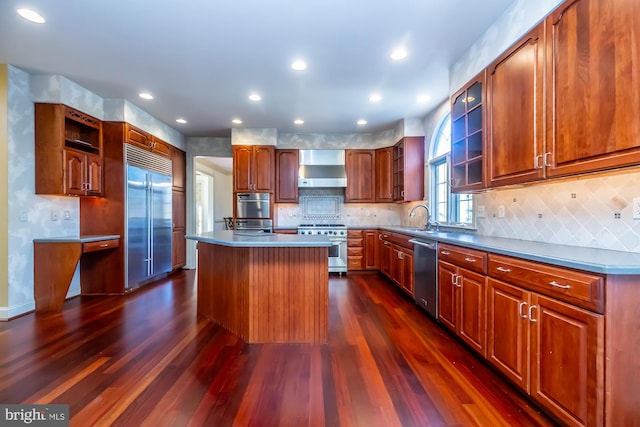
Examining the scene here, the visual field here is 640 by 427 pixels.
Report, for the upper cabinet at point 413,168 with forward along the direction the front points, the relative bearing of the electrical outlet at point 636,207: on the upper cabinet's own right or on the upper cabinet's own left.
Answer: on the upper cabinet's own left

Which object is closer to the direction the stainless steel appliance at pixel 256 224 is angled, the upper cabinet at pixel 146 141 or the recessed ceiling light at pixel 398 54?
the recessed ceiling light

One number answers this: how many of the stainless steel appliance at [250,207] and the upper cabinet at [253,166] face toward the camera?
2

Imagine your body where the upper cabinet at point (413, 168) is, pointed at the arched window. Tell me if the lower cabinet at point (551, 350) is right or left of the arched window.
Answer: right

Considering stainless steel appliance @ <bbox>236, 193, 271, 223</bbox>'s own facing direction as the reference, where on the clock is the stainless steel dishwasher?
The stainless steel dishwasher is roughly at 11 o'clock from the stainless steel appliance.

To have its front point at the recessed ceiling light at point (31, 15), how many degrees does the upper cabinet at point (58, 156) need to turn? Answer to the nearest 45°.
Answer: approximately 45° to its right

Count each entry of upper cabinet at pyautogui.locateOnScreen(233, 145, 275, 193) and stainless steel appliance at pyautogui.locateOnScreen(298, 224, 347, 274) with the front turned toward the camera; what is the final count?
2

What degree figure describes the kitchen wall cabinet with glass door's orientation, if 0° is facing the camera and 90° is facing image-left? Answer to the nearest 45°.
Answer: approximately 45°

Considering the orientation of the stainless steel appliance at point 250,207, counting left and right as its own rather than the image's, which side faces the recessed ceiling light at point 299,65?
front
